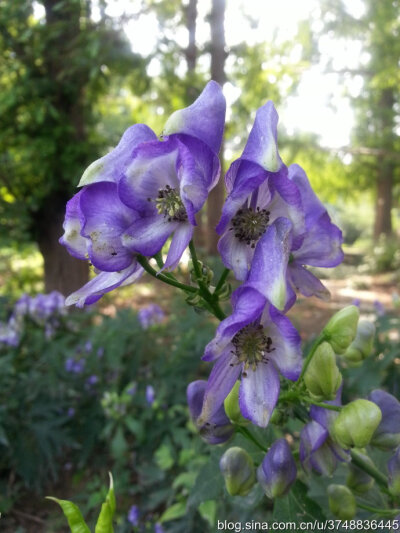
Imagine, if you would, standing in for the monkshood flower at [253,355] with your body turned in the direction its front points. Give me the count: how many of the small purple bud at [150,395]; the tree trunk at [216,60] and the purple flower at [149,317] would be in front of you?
0

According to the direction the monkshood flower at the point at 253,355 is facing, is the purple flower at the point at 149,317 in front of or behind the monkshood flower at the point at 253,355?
behind

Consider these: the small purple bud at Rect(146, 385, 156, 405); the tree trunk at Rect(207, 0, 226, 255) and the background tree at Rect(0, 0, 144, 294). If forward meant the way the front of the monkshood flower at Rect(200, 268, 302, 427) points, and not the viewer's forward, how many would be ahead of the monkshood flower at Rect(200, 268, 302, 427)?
0

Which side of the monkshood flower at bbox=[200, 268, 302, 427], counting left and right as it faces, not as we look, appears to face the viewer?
front

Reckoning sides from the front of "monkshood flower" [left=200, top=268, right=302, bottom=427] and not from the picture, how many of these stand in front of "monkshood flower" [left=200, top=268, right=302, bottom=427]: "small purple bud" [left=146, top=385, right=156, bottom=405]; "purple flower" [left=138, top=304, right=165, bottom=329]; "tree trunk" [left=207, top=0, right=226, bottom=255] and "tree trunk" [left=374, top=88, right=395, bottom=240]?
0

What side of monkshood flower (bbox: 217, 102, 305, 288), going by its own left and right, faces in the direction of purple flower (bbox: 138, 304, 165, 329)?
back

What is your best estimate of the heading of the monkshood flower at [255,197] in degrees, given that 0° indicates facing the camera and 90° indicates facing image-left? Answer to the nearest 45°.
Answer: approximately 0°

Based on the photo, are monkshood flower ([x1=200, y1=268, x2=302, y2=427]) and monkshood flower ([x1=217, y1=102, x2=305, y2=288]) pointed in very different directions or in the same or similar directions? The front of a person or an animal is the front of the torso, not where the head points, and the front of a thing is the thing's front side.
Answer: same or similar directions

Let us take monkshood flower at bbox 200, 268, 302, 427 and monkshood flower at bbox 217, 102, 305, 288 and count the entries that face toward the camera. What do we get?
2
